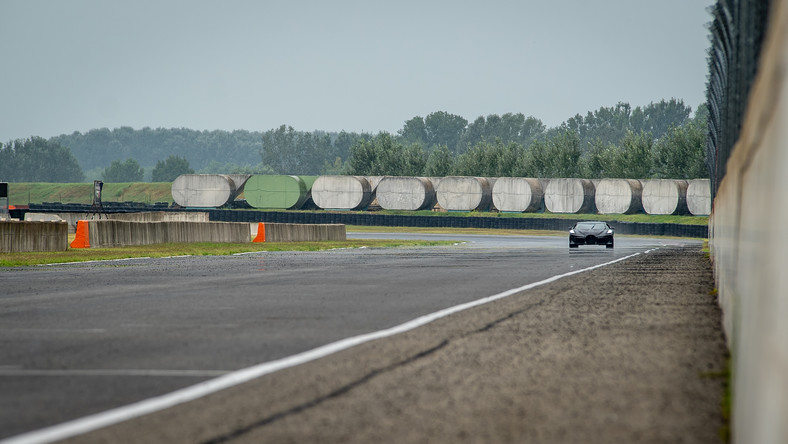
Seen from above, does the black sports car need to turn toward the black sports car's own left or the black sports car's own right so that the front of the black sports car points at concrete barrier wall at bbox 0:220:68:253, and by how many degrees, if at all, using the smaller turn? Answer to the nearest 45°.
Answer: approximately 45° to the black sports car's own right

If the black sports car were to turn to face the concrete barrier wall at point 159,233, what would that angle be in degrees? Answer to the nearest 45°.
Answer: approximately 45° to its right

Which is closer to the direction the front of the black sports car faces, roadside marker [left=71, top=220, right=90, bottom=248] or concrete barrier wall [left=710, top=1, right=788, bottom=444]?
the concrete barrier wall

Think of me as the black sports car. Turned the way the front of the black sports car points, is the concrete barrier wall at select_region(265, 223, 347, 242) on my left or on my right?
on my right

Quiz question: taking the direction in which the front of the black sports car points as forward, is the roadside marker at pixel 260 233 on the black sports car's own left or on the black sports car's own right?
on the black sports car's own right

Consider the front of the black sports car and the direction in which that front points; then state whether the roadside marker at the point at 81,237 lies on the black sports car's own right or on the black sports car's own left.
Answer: on the black sports car's own right

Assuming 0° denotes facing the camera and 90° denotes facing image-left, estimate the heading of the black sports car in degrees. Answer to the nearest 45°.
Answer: approximately 0°

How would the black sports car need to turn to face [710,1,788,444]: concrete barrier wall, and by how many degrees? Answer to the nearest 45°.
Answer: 0° — it already faces it
